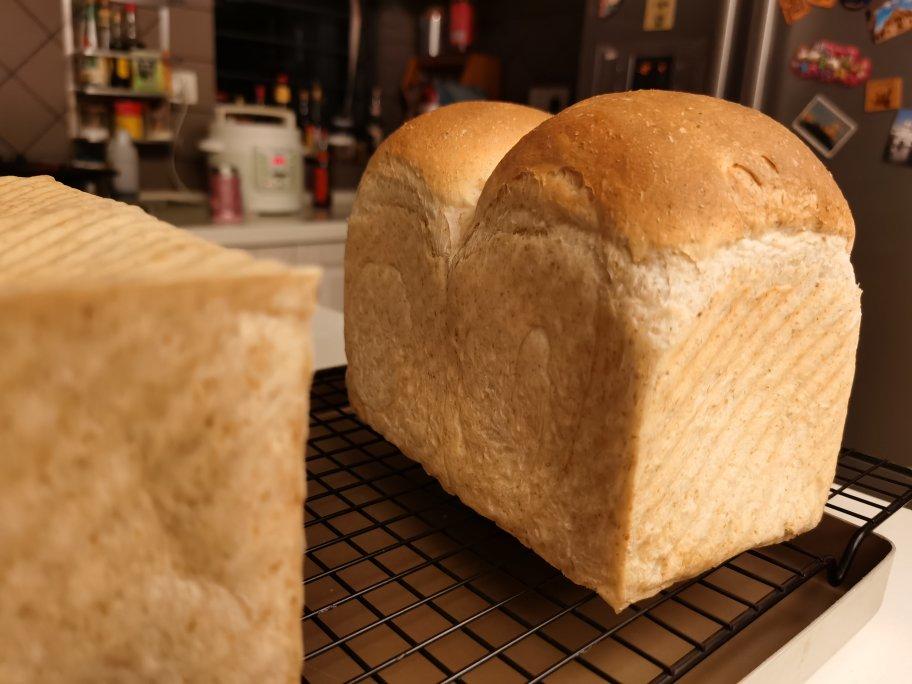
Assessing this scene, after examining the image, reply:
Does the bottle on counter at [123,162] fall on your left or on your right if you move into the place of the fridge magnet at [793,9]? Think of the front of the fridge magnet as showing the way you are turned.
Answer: on your right

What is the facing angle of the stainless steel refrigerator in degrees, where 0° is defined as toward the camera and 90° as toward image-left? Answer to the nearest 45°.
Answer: approximately 45°

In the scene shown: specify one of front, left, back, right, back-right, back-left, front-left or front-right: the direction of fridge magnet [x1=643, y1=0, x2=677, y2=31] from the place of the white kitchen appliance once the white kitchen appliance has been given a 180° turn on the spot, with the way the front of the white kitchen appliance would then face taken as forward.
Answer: front-right

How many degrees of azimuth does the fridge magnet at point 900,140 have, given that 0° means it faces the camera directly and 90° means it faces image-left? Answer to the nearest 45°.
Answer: approximately 0°

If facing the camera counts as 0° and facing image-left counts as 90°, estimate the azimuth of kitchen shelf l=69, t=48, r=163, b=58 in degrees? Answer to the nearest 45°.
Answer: approximately 0°

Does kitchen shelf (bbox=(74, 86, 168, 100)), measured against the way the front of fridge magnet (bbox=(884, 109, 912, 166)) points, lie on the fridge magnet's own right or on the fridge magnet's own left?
on the fridge magnet's own right
